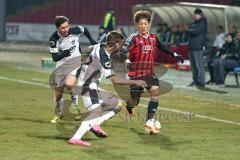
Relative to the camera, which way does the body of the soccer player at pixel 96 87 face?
to the viewer's right

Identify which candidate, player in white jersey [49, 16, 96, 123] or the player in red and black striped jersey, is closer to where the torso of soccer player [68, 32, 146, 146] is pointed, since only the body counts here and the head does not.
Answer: the player in red and black striped jersey

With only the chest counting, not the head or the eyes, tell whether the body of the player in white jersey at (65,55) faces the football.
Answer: yes

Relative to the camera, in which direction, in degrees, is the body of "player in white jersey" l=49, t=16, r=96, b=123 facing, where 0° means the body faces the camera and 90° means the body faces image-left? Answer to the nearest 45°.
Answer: approximately 315°
